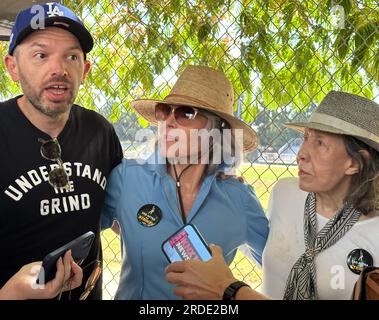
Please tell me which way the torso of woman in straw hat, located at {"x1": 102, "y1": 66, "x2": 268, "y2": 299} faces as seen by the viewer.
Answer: toward the camera

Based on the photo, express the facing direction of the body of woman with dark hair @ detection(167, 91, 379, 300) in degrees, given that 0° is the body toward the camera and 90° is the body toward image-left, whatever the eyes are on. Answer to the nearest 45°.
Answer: approximately 45°

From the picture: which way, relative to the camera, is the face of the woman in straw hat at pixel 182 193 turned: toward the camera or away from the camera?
toward the camera

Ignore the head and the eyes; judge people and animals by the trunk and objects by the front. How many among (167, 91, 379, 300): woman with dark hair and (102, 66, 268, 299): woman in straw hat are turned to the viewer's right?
0
